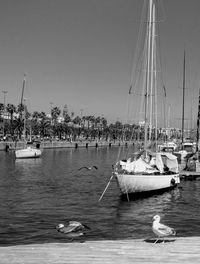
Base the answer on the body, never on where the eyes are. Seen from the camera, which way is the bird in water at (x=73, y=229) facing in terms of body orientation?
to the viewer's left
